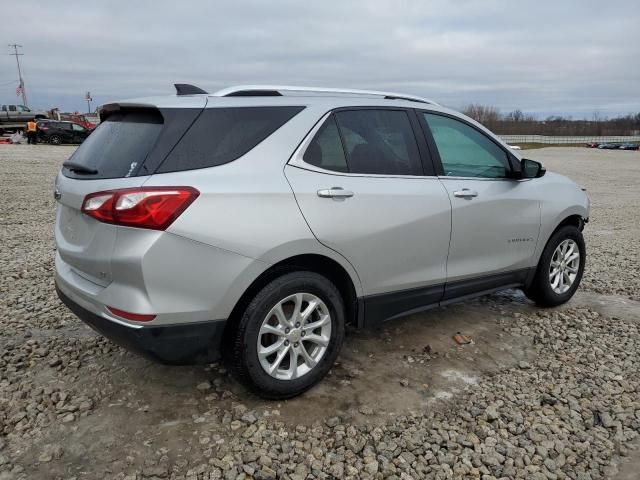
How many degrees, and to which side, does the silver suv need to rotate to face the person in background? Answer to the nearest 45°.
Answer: approximately 90° to its left

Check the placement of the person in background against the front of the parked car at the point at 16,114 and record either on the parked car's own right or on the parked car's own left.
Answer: on the parked car's own right

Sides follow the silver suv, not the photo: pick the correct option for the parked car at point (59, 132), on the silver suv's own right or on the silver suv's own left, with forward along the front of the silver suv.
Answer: on the silver suv's own left

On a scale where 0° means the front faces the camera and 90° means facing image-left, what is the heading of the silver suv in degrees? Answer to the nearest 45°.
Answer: approximately 225°

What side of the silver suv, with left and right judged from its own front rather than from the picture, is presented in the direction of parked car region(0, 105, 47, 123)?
left

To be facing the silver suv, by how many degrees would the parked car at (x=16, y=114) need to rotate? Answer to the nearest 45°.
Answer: approximately 90° to its right

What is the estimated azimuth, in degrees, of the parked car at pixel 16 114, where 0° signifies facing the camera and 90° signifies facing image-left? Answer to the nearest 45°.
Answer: approximately 270°
